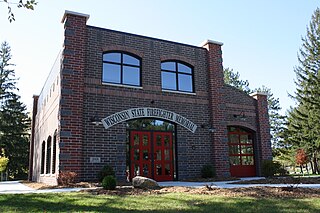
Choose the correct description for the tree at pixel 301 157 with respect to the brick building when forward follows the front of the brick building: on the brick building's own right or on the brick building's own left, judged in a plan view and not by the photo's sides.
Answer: on the brick building's own left

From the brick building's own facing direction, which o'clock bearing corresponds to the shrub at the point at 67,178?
The shrub is roughly at 3 o'clock from the brick building.

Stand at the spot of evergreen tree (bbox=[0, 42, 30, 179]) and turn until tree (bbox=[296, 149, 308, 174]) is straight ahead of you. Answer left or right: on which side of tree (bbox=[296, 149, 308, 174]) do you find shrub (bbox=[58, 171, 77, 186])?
right

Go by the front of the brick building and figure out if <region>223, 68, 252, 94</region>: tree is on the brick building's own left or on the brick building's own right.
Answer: on the brick building's own left

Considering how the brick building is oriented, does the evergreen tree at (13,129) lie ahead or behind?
behind

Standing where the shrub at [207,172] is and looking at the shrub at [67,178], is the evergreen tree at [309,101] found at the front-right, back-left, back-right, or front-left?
back-right

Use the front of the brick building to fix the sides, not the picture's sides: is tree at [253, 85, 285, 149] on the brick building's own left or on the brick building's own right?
on the brick building's own left

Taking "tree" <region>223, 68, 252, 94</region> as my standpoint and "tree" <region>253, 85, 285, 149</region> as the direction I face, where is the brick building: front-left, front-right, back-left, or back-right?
back-right

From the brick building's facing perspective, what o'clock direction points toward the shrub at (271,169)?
The shrub is roughly at 10 o'clock from the brick building.

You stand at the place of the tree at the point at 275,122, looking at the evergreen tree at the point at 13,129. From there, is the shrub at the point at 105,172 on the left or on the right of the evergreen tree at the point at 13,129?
left

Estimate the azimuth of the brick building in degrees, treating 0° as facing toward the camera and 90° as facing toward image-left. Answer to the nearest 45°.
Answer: approximately 315°

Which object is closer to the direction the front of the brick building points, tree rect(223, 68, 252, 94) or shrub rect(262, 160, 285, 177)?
the shrub

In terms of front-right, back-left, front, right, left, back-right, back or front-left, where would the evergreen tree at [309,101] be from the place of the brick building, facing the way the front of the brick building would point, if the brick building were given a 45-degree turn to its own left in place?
front-left
